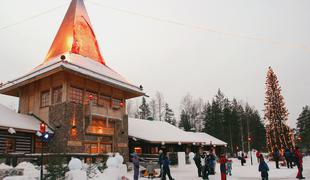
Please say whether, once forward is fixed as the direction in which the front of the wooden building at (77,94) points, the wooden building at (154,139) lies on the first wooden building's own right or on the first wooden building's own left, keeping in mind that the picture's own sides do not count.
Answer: on the first wooden building's own left

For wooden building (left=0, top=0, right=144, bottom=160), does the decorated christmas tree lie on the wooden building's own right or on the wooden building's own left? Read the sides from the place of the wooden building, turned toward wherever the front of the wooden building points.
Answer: on the wooden building's own left

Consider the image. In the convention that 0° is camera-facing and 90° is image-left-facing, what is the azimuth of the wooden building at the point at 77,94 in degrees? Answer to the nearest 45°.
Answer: approximately 315°
